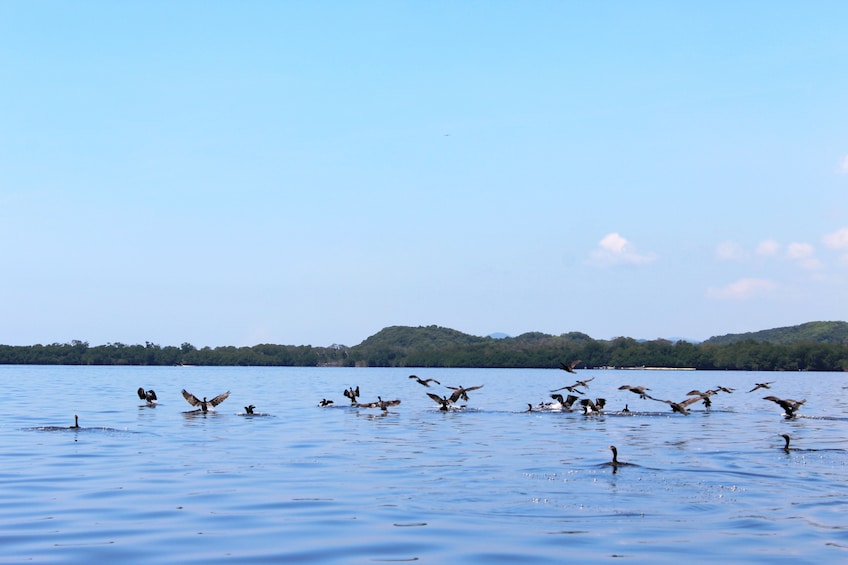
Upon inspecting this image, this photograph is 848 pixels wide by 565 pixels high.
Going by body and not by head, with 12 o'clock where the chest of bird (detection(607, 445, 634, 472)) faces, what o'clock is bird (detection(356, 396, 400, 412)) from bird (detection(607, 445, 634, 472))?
bird (detection(356, 396, 400, 412)) is roughly at 2 o'clock from bird (detection(607, 445, 634, 472)).

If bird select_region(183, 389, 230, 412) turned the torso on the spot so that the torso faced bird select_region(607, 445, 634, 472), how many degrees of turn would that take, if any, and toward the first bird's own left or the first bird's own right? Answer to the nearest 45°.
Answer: approximately 135° to the first bird's own right

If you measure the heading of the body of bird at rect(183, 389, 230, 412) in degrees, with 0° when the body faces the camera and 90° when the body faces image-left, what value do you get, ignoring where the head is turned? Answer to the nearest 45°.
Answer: approximately 180°

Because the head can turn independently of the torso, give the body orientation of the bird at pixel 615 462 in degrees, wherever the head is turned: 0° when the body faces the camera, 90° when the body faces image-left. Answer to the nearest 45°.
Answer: approximately 90°

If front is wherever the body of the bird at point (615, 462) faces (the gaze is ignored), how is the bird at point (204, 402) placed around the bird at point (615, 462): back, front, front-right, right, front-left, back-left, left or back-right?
front-left

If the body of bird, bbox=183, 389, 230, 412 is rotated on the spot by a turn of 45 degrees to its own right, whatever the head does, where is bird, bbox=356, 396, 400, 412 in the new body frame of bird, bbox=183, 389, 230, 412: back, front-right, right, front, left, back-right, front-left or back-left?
front-right

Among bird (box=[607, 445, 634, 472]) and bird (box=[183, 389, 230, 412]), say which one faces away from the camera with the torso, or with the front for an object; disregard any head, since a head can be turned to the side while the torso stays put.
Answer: bird (box=[183, 389, 230, 412])

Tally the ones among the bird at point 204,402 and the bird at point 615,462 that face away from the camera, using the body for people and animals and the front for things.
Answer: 1
